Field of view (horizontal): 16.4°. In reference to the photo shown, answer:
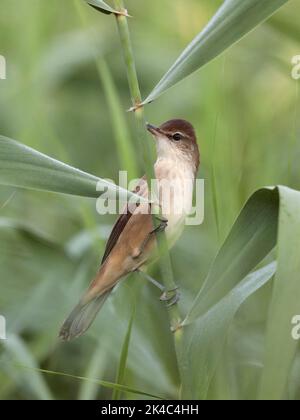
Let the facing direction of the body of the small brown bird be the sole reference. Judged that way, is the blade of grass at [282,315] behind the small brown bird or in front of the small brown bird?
in front

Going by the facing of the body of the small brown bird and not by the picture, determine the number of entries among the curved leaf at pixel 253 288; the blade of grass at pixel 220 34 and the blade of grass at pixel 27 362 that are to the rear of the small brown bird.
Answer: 1

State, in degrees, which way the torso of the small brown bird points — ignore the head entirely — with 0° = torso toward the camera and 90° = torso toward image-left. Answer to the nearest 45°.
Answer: approximately 315°

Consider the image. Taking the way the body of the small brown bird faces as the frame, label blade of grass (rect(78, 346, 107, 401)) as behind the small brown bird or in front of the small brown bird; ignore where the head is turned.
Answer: behind

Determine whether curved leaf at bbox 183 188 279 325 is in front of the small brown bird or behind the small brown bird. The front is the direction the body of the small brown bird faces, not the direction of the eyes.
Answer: in front

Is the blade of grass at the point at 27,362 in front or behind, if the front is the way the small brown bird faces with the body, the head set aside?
behind
